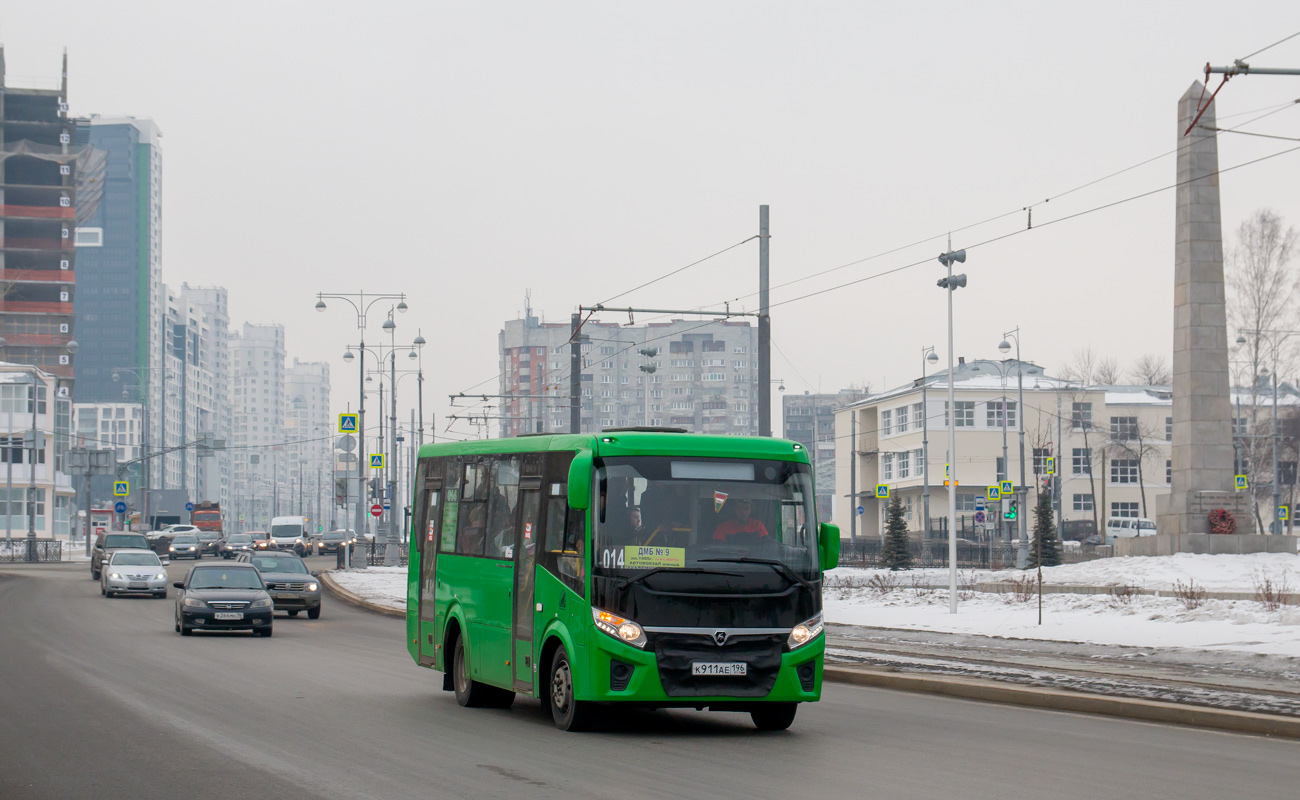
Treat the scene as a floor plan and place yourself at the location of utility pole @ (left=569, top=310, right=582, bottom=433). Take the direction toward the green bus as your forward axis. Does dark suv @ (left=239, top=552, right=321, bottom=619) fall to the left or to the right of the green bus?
right

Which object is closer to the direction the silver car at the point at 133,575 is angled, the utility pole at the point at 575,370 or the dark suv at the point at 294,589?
the dark suv

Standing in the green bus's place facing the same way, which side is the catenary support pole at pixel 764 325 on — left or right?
on its left

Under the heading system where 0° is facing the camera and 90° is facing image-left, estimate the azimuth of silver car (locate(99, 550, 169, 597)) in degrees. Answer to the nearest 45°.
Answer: approximately 0°

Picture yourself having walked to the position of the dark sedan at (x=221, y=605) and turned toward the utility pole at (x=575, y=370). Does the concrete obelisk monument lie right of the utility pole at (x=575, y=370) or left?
right

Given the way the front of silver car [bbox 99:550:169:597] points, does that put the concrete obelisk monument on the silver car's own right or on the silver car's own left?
on the silver car's own left

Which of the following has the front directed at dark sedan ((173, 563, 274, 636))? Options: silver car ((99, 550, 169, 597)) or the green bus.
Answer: the silver car

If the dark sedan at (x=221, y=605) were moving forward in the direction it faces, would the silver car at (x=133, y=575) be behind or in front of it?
behind

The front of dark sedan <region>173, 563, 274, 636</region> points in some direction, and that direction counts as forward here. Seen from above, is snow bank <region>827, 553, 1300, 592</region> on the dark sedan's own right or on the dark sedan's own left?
on the dark sedan's own left

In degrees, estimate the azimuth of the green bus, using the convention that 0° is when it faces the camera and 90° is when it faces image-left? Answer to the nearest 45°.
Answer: approximately 315°
